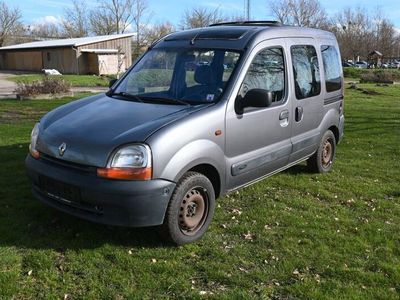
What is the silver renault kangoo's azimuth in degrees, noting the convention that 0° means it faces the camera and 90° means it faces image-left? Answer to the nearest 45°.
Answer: approximately 45°
